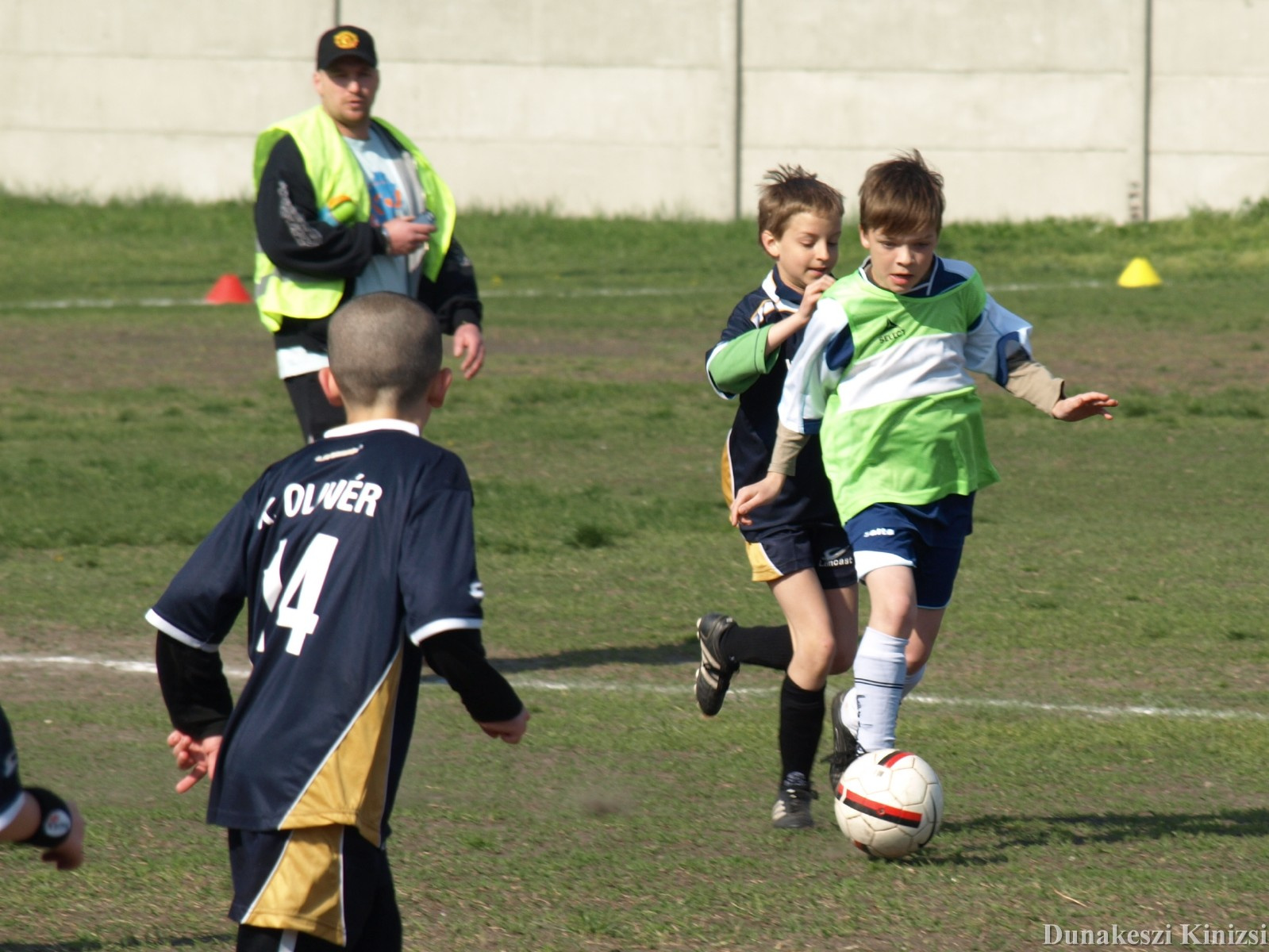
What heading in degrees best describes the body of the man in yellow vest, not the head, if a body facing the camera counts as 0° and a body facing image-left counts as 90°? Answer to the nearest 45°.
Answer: approximately 315°

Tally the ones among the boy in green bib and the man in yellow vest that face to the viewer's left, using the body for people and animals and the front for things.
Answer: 0

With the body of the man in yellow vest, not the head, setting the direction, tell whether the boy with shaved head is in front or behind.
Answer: in front

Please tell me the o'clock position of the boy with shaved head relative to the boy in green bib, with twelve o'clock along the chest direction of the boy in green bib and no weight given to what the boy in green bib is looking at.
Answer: The boy with shaved head is roughly at 1 o'clock from the boy in green bib.

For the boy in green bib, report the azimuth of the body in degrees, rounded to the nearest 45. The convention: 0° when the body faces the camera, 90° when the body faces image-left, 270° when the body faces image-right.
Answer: approximately 0°

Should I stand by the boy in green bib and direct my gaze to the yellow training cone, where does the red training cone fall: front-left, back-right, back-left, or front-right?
front-left

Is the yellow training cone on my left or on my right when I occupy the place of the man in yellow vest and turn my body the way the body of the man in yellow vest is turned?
on my left

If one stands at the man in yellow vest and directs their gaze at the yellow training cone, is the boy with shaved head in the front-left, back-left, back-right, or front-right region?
back-right

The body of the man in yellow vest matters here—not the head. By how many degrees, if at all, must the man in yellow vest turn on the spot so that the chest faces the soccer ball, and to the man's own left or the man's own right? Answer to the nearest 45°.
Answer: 0° — they already face it

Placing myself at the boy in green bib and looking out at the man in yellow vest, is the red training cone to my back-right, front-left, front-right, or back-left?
front-right

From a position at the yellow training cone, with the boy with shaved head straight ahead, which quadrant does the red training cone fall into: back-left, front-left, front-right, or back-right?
front-right

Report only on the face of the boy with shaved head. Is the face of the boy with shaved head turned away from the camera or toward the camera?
away from the camera

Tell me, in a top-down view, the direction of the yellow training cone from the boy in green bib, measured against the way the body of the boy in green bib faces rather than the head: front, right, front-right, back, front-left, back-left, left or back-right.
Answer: back
